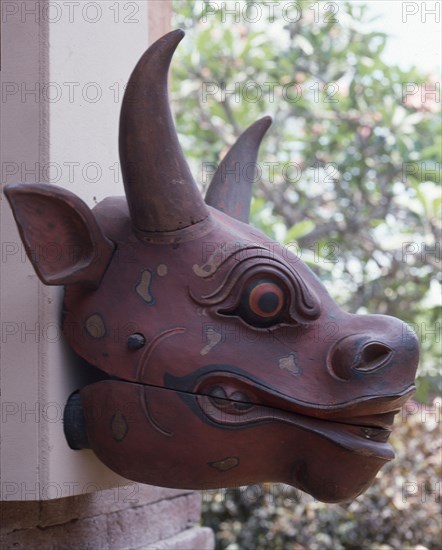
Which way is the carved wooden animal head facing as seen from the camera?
to the viewer's right
